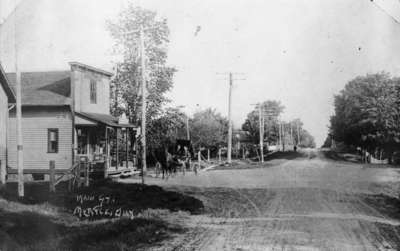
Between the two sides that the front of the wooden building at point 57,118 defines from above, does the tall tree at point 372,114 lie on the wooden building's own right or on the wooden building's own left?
on the wooden building's own left

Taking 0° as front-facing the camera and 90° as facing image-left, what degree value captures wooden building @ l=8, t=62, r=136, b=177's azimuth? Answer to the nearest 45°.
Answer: approximately 315°

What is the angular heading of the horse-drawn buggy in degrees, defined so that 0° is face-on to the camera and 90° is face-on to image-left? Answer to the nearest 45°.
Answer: approximately 45°

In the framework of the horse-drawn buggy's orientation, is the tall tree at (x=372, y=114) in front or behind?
behind

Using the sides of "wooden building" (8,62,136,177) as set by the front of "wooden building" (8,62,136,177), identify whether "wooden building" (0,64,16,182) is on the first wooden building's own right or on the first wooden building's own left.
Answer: on the first wooden building's own right

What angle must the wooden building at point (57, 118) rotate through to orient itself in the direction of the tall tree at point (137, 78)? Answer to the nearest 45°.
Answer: approximately 90° to its left
